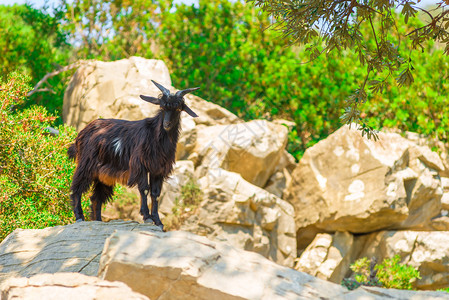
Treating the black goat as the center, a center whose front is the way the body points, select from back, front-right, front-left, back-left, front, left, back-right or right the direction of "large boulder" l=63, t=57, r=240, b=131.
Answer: back-left

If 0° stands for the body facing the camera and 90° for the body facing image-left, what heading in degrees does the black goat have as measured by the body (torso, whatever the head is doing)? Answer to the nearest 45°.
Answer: approximately 315°

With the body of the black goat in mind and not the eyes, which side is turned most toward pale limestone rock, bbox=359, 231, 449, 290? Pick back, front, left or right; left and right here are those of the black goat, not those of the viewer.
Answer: front

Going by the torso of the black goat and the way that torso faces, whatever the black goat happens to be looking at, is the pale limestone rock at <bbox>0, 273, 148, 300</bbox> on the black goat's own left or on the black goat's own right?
on the black goat's own right
